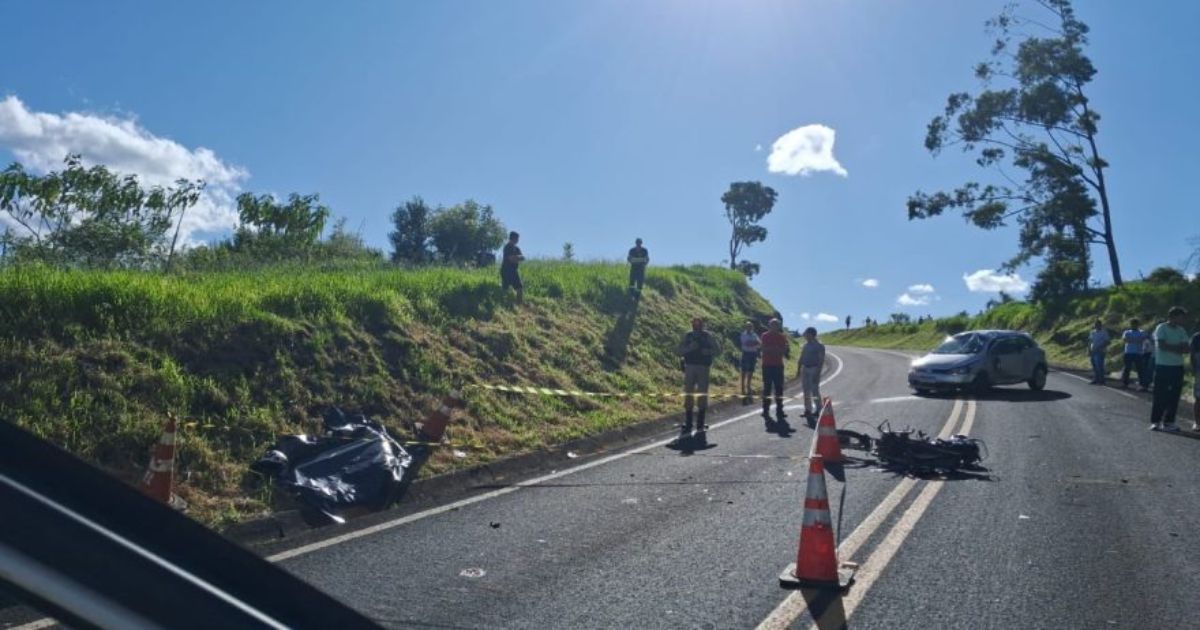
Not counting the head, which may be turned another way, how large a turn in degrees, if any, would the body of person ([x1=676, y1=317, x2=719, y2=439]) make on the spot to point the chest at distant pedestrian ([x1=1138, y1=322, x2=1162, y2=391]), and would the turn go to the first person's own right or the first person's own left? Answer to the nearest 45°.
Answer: approximately 135° to the first person's own left

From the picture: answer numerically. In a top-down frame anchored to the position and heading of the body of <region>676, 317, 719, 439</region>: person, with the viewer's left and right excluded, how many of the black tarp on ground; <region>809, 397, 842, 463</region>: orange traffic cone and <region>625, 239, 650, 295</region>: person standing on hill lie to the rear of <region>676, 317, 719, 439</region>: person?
1

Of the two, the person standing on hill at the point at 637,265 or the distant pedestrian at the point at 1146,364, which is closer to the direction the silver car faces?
the person standing on hill

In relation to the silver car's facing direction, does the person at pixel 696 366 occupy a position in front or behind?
in front

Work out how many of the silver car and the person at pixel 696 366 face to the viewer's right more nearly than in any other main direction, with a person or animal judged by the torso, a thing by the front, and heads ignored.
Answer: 0

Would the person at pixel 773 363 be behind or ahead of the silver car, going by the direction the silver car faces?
ahead

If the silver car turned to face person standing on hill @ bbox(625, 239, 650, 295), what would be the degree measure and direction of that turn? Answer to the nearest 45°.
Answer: approximately 45° to its right

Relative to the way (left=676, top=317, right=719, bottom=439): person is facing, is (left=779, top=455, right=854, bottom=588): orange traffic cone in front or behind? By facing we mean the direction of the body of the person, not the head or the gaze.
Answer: in front

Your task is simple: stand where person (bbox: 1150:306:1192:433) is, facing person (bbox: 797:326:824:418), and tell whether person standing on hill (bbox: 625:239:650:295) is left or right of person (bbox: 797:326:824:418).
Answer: right

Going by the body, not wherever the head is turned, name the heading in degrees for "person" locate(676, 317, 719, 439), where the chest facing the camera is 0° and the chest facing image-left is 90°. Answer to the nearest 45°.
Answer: approximately 0°

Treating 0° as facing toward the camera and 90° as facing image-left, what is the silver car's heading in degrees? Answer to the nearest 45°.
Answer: approximately 45°

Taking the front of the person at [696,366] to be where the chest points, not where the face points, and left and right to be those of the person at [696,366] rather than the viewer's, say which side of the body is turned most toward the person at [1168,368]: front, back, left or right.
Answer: left
